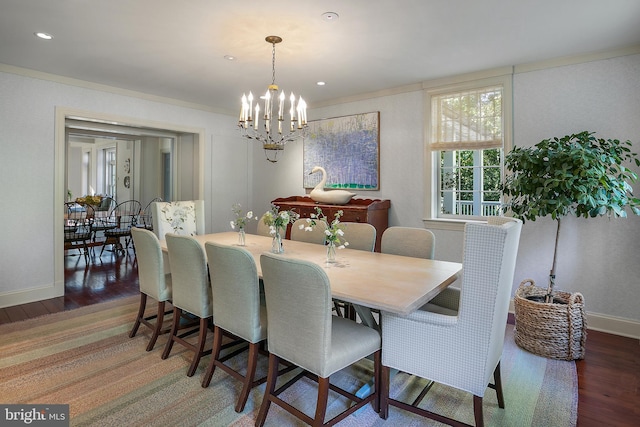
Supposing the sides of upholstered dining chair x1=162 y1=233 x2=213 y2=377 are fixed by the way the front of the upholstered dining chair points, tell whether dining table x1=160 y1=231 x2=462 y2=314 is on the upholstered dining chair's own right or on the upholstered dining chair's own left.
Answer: on the upholstered dining chair's own right

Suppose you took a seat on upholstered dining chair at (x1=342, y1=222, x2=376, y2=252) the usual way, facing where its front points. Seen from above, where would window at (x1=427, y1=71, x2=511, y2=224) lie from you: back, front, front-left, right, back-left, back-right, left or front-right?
back

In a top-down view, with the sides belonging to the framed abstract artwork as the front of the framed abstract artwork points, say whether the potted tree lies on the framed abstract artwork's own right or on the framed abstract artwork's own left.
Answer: on the framed abstract artwork's own left

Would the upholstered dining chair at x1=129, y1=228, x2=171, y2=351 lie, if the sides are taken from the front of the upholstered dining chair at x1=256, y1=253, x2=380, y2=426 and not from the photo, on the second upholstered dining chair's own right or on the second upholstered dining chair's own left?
on the second upholstered dining chair's own left

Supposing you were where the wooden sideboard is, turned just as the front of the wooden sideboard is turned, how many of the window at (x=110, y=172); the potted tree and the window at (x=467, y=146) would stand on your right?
1

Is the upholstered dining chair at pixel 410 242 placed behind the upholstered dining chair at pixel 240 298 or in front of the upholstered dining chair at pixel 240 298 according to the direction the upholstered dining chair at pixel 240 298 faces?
in front

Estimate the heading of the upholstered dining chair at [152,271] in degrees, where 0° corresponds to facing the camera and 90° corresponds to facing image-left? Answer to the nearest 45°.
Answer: approximately 225°

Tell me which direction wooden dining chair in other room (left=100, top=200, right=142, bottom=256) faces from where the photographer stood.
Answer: facing away from the viewer and to the left of the viewer

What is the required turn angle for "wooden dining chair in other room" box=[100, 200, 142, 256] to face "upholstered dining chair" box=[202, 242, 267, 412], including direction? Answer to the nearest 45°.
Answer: approximately 135° to its left

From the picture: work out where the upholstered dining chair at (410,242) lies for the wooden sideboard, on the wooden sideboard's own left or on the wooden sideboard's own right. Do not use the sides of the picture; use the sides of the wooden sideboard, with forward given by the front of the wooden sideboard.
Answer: on the wooden sideboard's own left
